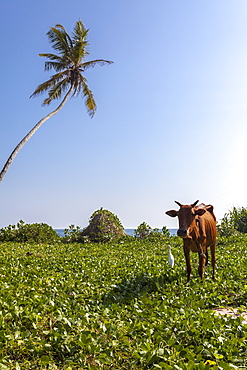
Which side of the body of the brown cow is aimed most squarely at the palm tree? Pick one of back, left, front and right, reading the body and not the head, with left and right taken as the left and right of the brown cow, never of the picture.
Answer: right

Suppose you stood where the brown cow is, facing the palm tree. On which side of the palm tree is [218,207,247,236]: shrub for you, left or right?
right

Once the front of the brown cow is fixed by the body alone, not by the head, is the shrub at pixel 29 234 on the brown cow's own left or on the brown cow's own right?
on the brown cow's own right

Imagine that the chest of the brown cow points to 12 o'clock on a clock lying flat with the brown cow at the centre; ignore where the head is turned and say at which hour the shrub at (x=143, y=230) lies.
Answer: The shrub is roughly at 4 o'clock from the brown cow.

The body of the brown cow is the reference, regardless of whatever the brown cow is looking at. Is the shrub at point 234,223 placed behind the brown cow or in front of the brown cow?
behind

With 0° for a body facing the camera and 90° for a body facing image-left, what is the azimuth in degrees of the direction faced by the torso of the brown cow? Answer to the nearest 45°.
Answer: approximately 45°
